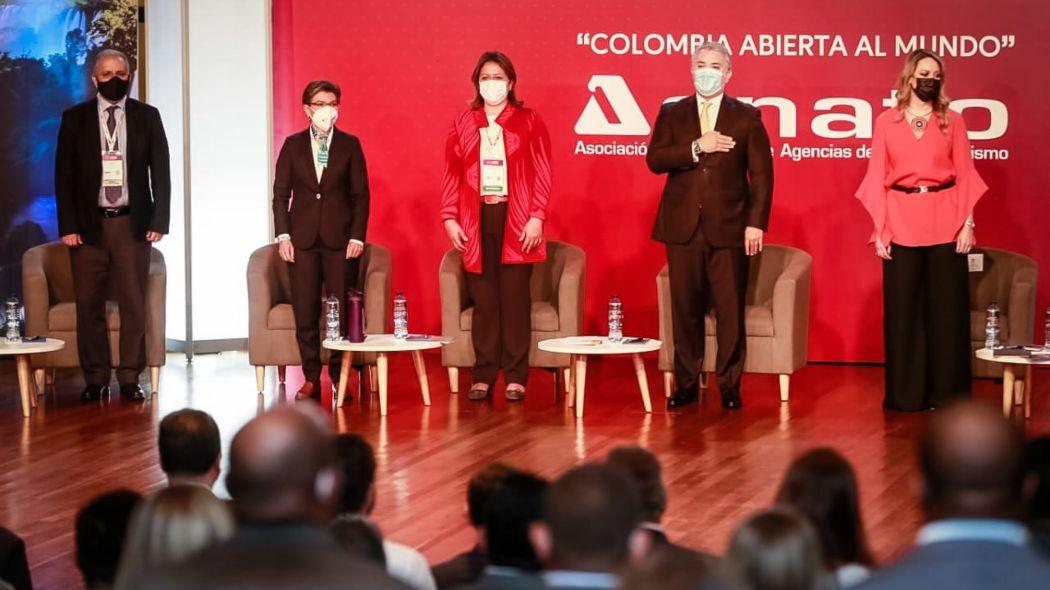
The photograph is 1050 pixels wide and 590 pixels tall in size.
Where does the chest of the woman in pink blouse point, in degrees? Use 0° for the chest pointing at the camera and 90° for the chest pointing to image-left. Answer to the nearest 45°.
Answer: approximately 0°

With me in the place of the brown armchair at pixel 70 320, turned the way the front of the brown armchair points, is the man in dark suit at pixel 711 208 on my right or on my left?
on my left

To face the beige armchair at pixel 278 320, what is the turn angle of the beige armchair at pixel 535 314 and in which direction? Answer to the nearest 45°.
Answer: approximately 90° to its right

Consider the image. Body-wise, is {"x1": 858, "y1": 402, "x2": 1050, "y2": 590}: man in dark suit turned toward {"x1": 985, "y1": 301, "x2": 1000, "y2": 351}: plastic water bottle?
yes

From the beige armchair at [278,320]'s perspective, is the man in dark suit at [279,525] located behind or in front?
in front

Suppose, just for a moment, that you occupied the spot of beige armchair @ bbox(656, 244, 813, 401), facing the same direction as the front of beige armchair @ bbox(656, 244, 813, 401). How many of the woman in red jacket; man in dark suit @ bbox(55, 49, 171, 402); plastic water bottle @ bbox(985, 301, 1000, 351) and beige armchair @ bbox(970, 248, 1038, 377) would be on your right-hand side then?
2

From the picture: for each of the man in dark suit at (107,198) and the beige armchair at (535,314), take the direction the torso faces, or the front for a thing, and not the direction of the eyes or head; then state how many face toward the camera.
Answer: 2

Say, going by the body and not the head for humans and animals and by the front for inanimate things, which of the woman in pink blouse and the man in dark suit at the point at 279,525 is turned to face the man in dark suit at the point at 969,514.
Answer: the woman in pink blouse

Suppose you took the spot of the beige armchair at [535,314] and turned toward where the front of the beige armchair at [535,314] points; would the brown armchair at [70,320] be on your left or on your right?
on your right

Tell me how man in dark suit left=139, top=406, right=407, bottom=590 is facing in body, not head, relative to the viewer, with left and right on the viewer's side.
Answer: facing away from the viewer

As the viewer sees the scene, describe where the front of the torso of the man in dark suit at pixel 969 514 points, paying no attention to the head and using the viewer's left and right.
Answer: facing away from the viewer
